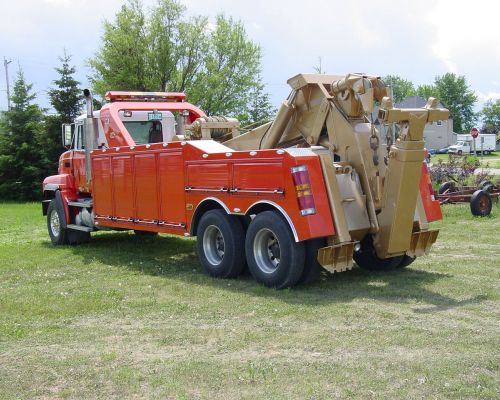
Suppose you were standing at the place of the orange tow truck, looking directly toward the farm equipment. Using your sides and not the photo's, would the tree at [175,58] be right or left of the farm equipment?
left

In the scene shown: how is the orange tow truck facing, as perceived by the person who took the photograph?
facing away from the viewer and to the left of the viewer

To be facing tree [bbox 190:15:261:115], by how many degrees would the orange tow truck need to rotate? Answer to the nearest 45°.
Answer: approximately 45° to its right

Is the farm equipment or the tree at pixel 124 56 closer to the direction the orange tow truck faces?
the tree

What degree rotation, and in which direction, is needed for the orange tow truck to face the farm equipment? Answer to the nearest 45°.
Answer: approximately 90° to its right

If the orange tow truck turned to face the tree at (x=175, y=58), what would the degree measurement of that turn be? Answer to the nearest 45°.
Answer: approximately 45° to its right

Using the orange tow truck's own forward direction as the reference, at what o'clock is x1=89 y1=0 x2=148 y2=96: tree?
The tree is roughly at 1 o'clock from the orange tow truck.

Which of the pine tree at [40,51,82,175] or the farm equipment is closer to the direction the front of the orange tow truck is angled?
the pine tree
